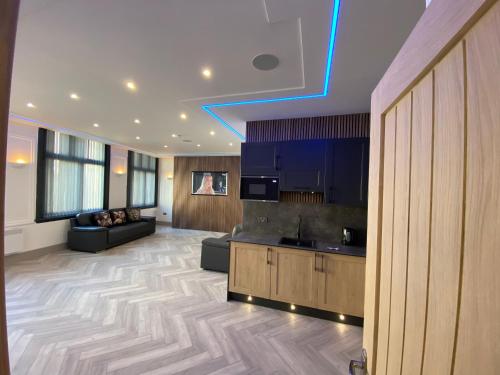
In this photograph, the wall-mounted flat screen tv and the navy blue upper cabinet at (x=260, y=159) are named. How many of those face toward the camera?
2

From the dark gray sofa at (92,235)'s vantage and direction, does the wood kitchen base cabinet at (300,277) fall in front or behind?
in front

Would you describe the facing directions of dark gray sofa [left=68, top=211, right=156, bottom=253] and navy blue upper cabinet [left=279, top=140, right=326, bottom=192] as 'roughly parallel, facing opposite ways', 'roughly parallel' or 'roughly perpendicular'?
roughly perpendicular

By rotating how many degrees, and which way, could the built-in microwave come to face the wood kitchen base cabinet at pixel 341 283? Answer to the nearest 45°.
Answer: approximately 45° to its left

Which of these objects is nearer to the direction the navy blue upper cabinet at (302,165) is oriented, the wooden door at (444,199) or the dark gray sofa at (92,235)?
the wooden door

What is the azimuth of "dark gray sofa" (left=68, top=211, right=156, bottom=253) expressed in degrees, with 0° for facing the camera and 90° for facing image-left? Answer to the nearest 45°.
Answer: approximately 315°

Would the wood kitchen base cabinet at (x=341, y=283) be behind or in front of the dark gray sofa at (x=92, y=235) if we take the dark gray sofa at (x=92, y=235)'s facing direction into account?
in front

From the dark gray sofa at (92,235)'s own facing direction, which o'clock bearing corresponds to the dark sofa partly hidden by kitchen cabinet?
The dark sofa partly hidden by kitchen cabinet is roughly at 12 o'clock from the dark gray sofa.

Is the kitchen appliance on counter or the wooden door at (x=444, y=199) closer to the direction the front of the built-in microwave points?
the wooden door

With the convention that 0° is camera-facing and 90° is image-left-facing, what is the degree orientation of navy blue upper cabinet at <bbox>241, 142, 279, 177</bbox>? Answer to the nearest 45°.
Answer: approximately 0°

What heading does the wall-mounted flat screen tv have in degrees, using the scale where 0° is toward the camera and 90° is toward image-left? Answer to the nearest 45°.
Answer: approximately 0°

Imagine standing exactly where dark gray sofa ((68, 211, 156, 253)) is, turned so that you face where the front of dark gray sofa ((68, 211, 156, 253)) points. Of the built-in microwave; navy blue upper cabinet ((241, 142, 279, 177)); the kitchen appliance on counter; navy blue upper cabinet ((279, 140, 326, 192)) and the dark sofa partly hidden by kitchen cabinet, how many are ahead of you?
5
